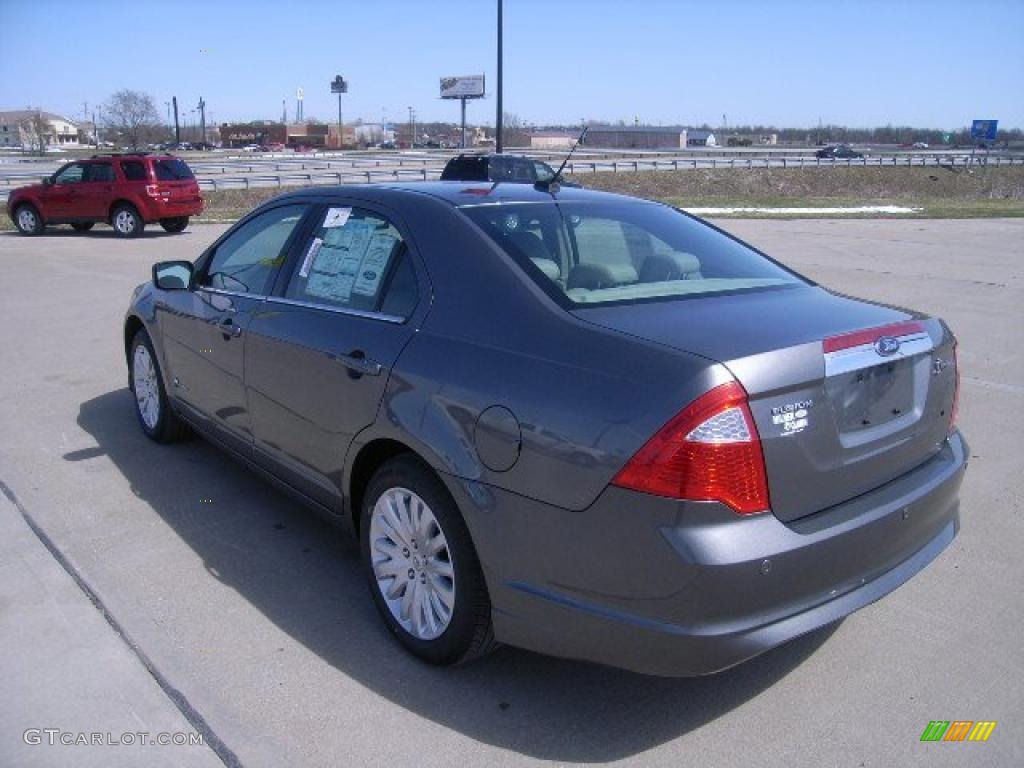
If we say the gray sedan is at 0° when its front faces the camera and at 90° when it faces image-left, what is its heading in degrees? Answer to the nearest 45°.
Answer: approximately 135°

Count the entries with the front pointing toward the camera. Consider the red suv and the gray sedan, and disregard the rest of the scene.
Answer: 0

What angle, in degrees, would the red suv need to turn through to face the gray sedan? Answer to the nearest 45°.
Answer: approximately 135° to its left

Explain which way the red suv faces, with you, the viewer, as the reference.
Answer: facing away from the viewer and to the left of the viewer

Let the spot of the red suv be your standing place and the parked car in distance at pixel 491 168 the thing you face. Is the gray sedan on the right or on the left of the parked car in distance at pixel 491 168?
right

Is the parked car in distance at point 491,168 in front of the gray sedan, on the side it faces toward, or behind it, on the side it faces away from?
in front

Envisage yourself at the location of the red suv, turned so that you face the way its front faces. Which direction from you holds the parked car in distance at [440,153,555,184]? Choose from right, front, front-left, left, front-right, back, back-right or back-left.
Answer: back

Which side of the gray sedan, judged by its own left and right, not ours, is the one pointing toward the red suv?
front
